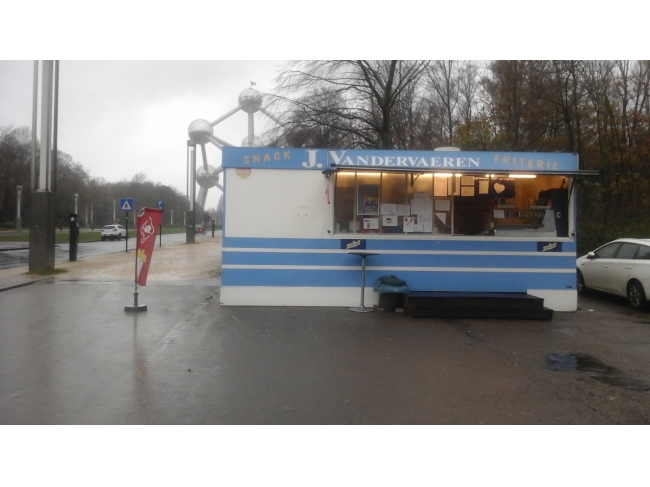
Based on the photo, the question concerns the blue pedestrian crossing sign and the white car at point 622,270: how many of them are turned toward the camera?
1

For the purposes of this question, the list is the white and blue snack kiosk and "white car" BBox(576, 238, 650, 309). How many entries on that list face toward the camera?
1

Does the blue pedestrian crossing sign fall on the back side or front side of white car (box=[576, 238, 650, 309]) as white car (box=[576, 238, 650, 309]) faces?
on the front side

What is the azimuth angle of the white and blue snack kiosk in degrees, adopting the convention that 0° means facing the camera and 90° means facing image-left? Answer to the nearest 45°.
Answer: approximately 0°
